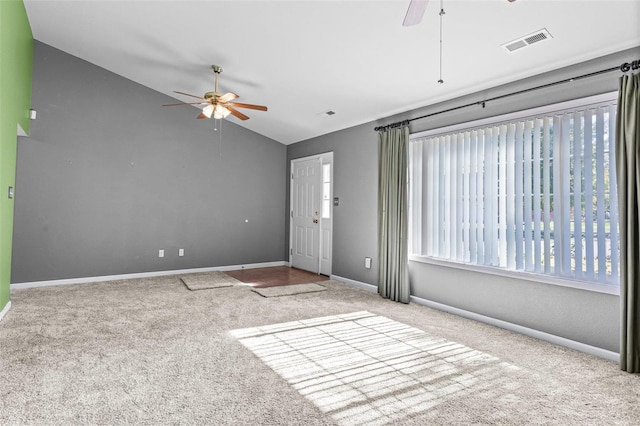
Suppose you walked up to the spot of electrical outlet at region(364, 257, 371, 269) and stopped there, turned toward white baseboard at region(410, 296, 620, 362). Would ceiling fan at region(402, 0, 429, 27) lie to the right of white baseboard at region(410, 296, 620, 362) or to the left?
right

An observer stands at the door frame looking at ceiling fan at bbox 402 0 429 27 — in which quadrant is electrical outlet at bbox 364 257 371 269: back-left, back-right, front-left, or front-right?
front-left

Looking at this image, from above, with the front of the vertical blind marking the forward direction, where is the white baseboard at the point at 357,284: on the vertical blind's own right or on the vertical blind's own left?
on the vertical blind's own right

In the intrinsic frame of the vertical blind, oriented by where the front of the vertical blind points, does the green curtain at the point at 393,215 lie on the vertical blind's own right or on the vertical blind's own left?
on the vertical blind's own right

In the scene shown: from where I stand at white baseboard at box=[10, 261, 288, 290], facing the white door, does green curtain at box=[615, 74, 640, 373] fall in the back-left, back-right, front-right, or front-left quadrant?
front-right

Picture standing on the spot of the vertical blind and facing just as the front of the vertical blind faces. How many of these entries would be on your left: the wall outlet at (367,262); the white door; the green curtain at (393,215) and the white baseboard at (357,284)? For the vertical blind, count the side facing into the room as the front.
0

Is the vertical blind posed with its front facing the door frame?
no

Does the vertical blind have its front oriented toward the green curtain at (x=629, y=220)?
no

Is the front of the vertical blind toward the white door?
no

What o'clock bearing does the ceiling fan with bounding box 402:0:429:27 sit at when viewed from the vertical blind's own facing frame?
The ceiling fan is roughly at 11 o'clock from the vertical blind.
